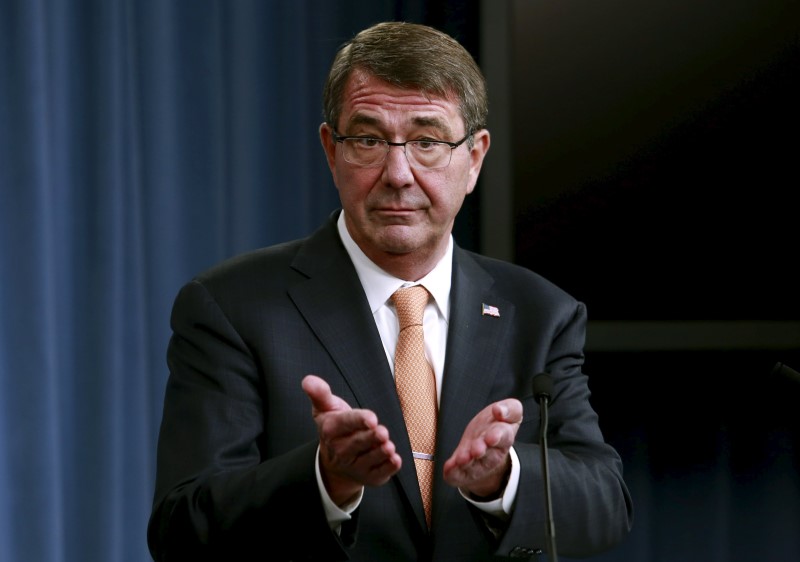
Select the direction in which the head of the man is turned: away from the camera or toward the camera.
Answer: toward the camera

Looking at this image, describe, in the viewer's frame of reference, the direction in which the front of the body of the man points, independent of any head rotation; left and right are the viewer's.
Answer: facing the viewer
